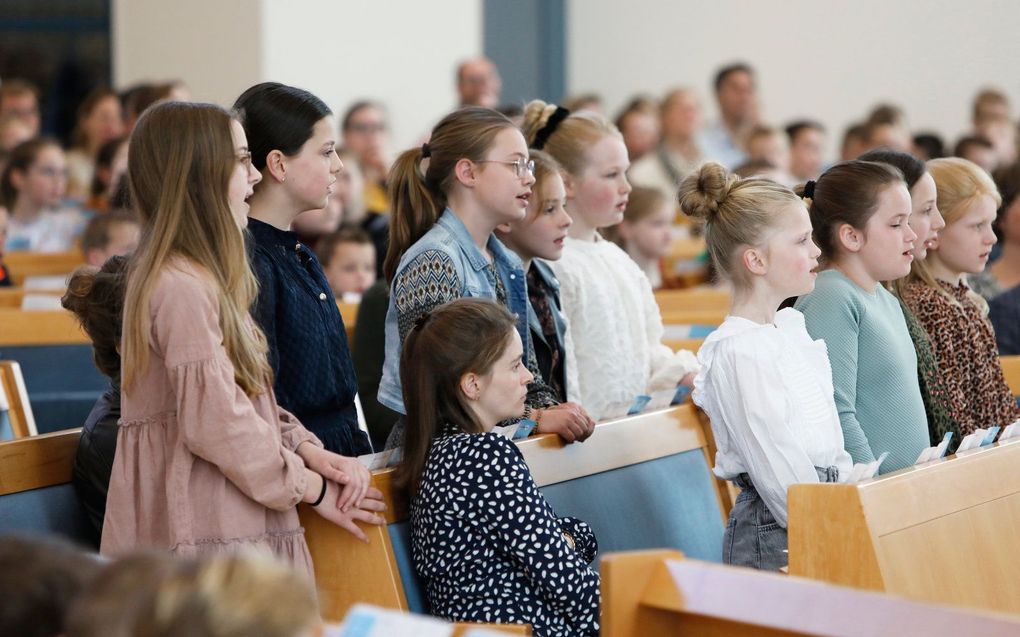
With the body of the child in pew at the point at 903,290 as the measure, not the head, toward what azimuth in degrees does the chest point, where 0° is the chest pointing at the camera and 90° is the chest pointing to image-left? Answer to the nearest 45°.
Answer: approximately 270°

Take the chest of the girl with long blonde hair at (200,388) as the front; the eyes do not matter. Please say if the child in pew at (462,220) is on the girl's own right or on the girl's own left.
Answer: on the girl's own left

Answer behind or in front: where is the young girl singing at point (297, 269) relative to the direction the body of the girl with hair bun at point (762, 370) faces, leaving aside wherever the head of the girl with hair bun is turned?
behind

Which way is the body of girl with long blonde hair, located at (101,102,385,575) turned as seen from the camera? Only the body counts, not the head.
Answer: to the viewer's right

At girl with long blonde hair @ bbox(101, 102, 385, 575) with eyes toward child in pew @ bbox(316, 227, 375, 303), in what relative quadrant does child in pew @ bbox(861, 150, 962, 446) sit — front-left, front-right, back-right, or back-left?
front-right

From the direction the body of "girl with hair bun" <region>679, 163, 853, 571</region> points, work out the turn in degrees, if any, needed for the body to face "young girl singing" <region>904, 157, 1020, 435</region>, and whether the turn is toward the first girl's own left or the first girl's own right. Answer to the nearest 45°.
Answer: approximately 45° to the first girl's own left

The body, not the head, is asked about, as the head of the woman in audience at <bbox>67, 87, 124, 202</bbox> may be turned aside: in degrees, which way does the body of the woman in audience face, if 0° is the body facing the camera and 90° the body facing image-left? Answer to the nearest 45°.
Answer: approximately 315°

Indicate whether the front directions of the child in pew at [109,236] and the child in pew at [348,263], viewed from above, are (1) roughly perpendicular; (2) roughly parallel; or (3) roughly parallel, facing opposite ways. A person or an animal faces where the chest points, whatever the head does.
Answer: roughly parallel

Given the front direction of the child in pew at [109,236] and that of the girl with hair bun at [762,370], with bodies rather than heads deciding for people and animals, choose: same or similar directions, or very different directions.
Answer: same or similar directions
